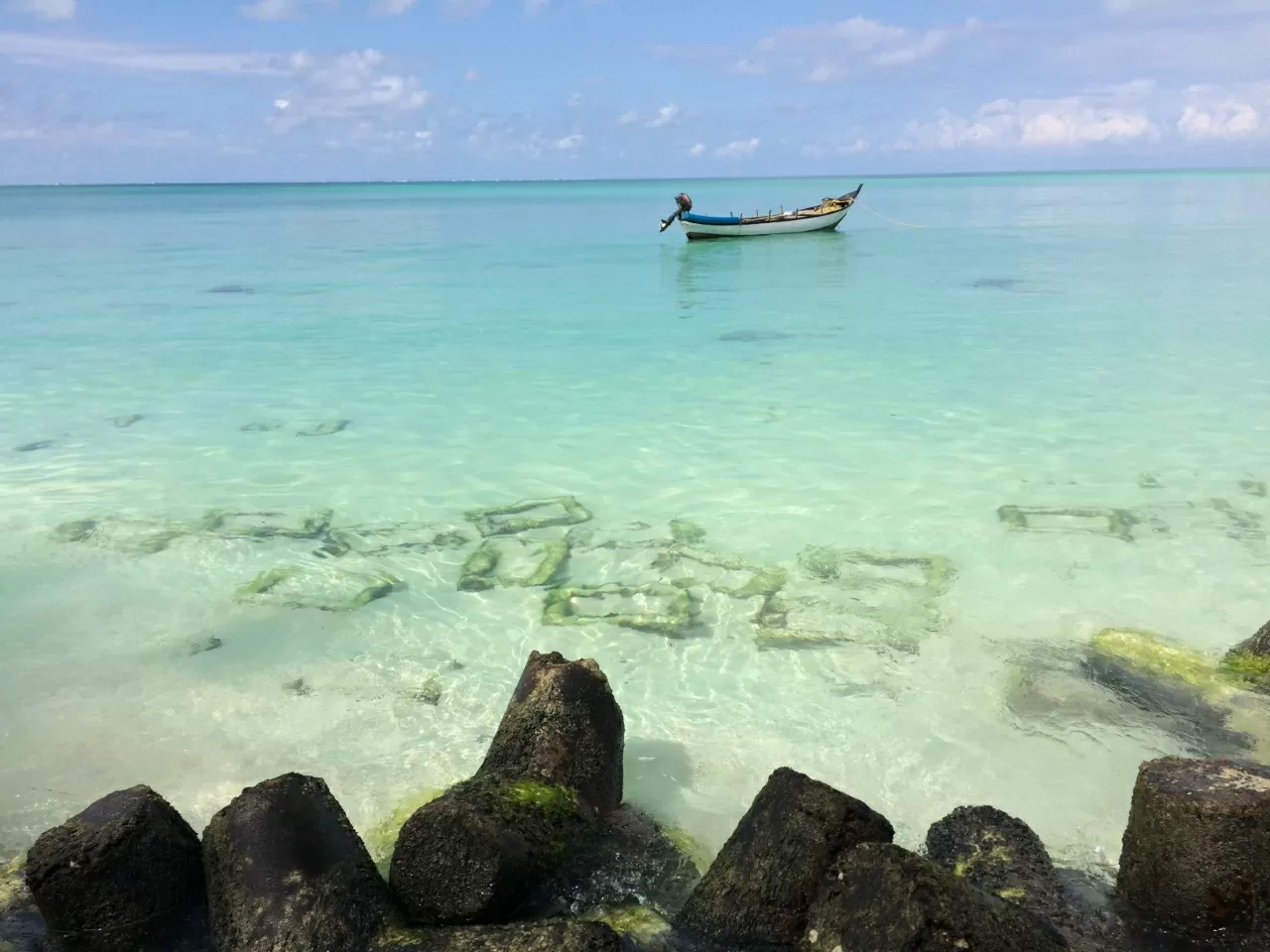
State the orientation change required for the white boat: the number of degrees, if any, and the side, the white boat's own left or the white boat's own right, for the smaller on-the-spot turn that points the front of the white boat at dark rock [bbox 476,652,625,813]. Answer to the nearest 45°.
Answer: approximately 90° to the white boat's own right

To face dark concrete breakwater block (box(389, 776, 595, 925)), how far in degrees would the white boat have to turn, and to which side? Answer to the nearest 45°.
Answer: approximately 90° to its right

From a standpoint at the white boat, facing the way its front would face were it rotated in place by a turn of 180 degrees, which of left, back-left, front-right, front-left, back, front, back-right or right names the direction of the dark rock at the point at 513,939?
left

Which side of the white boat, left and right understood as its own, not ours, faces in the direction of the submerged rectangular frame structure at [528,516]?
right

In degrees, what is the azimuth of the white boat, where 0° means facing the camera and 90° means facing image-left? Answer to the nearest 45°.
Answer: approximately 270°

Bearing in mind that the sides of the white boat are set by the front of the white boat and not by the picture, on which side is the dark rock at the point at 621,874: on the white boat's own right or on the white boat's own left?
on the white boat's own right

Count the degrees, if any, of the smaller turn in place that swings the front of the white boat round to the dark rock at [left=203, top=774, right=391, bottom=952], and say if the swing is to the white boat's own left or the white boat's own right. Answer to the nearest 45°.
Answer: approximately 90° to the white boat's own right

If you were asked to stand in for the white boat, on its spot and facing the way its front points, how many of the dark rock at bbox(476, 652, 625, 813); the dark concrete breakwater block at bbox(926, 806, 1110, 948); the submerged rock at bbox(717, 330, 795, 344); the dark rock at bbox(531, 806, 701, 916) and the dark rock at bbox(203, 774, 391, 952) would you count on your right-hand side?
5

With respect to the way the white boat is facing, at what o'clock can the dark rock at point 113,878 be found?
The dark rock is roughly at 3 o'clock from the white boat.

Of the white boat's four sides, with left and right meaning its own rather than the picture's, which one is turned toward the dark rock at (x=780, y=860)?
right

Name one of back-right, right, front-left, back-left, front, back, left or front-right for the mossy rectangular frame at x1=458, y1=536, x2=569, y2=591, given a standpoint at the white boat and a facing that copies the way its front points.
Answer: right

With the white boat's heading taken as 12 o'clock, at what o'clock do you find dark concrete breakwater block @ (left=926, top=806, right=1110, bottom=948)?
The dark concrete breakwater block is roughly at 3 o'clock from the white boat.

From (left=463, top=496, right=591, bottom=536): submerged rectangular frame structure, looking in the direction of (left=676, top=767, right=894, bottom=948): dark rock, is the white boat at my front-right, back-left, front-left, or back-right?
back-left
